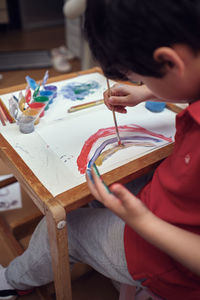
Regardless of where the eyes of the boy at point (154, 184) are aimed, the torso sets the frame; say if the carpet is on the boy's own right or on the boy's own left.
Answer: on the boy's own right

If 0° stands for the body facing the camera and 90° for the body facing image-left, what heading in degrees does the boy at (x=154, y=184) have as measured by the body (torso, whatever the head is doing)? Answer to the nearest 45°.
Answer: approximately 90°

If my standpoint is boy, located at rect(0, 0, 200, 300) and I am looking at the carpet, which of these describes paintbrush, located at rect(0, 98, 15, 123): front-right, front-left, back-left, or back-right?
front-left

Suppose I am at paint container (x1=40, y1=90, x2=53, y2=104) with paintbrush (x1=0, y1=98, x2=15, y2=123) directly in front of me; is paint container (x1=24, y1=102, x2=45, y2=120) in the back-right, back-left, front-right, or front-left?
front-left
